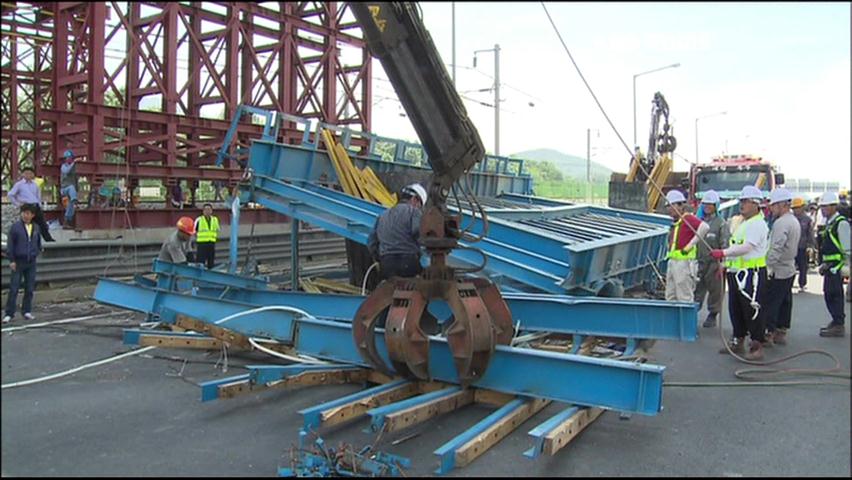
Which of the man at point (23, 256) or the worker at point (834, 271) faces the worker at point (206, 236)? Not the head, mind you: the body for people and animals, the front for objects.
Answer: the worker at point (834, 271)

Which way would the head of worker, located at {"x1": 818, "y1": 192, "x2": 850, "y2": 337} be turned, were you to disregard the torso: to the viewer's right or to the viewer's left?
to the viewer's left

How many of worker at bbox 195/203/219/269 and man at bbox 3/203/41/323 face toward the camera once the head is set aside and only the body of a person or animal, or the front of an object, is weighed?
2

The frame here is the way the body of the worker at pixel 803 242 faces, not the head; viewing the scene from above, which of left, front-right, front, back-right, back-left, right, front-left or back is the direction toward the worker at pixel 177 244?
front-left

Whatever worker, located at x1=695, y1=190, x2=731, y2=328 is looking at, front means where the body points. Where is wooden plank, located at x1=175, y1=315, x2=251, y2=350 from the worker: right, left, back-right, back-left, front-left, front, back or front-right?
front

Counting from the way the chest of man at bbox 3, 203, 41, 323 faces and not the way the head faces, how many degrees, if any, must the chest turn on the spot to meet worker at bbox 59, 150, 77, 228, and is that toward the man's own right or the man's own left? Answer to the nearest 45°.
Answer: approximately 180°

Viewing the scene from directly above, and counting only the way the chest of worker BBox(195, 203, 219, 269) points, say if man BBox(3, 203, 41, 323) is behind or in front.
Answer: in front

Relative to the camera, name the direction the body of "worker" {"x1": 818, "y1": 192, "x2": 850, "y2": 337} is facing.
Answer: to the viewer's left

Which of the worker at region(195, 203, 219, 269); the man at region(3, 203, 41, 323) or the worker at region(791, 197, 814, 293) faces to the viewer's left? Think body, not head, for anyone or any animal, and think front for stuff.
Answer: the worker at region(791, 197, 814, 293)

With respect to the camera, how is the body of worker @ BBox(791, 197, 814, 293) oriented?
to the viewer's left

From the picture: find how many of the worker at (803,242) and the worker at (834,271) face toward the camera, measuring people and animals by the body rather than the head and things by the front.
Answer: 0

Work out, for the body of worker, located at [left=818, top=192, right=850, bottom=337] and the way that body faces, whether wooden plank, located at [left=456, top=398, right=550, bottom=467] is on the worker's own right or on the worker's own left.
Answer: on the worker's own left

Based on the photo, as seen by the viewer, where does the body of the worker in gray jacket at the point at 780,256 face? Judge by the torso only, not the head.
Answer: to the viewer's left

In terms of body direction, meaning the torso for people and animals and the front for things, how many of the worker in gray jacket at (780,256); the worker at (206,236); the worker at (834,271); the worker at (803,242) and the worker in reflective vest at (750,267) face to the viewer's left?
4

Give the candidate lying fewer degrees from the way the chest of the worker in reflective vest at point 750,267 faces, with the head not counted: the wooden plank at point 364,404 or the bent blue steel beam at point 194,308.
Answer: the bent blue steel beam

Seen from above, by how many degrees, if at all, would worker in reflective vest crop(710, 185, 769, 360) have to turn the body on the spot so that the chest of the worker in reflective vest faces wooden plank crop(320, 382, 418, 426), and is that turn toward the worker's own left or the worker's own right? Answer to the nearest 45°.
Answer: approximately 45° to the worker's own left

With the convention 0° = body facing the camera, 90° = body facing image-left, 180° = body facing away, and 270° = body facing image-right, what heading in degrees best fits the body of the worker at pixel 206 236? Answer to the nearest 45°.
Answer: approximately 0°
